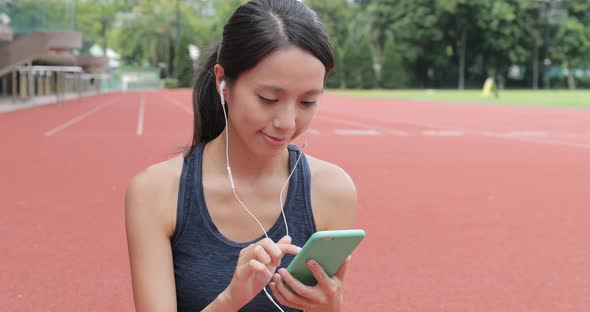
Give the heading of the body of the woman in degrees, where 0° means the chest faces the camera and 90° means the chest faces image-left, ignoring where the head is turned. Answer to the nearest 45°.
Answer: approximately 315°
